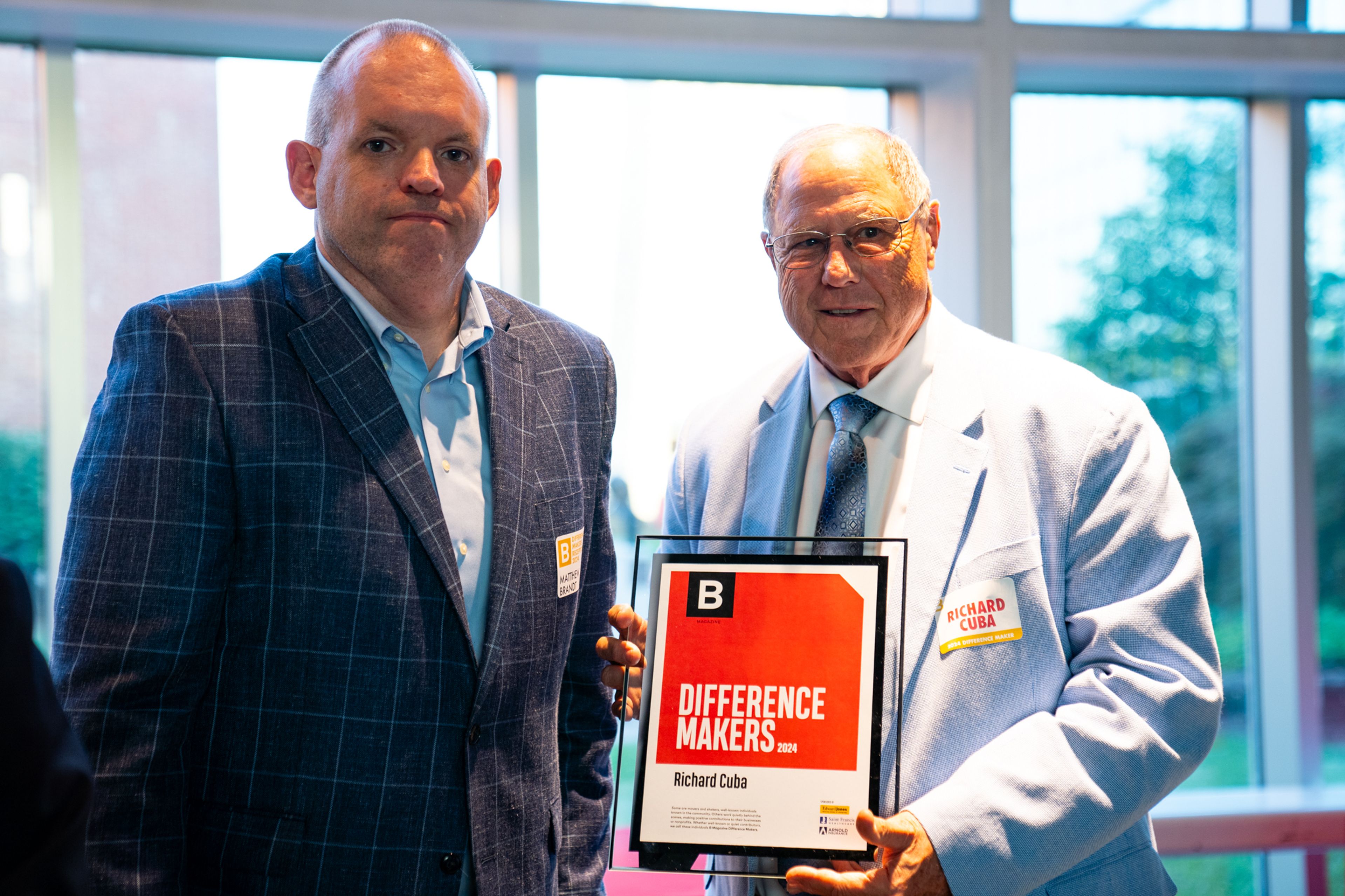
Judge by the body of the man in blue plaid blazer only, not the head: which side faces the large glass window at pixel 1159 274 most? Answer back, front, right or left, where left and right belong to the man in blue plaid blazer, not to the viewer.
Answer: left

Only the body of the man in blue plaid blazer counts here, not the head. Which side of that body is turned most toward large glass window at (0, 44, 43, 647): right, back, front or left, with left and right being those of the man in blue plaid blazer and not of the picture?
back

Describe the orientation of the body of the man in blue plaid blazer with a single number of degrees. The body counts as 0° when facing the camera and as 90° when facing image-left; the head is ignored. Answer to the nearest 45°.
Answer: approximately 315°

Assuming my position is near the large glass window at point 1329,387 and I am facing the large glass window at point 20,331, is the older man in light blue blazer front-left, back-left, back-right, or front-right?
front-left

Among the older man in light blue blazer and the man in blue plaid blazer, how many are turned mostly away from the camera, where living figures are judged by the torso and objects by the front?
0

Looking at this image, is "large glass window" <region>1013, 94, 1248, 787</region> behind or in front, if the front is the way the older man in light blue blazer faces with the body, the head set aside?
behind

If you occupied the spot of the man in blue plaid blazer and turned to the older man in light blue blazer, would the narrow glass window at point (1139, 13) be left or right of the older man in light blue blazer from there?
left

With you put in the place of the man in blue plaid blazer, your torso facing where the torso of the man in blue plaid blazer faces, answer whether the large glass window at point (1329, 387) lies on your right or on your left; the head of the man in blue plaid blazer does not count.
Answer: on your left

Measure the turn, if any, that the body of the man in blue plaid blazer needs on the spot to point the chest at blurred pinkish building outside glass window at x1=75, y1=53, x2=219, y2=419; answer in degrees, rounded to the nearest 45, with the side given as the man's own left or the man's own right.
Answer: approximately 135° to the man's own left
